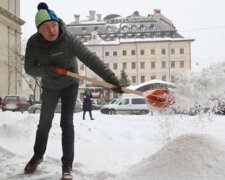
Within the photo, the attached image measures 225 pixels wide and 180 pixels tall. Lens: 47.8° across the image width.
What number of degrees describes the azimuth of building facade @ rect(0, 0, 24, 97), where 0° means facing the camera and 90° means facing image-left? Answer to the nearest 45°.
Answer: approximately 315°

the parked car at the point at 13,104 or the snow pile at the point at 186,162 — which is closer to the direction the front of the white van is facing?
the parked car

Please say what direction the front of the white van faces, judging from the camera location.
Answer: facing to the left of the viewer

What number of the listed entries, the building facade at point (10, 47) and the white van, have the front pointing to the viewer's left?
1

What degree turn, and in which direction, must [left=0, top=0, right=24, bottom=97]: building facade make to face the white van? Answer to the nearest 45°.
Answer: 0° — it already faces it

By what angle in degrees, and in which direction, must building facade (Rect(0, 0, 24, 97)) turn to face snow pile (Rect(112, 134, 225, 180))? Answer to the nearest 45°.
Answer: approximately 45° to its right

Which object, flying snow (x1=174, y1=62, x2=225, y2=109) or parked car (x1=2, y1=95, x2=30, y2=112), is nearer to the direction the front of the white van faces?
the parked car

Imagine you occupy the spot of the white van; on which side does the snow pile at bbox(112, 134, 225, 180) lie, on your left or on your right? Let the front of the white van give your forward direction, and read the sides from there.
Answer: on your left

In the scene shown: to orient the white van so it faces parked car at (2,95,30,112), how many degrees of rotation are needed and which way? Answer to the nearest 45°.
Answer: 0° — it already faces it
